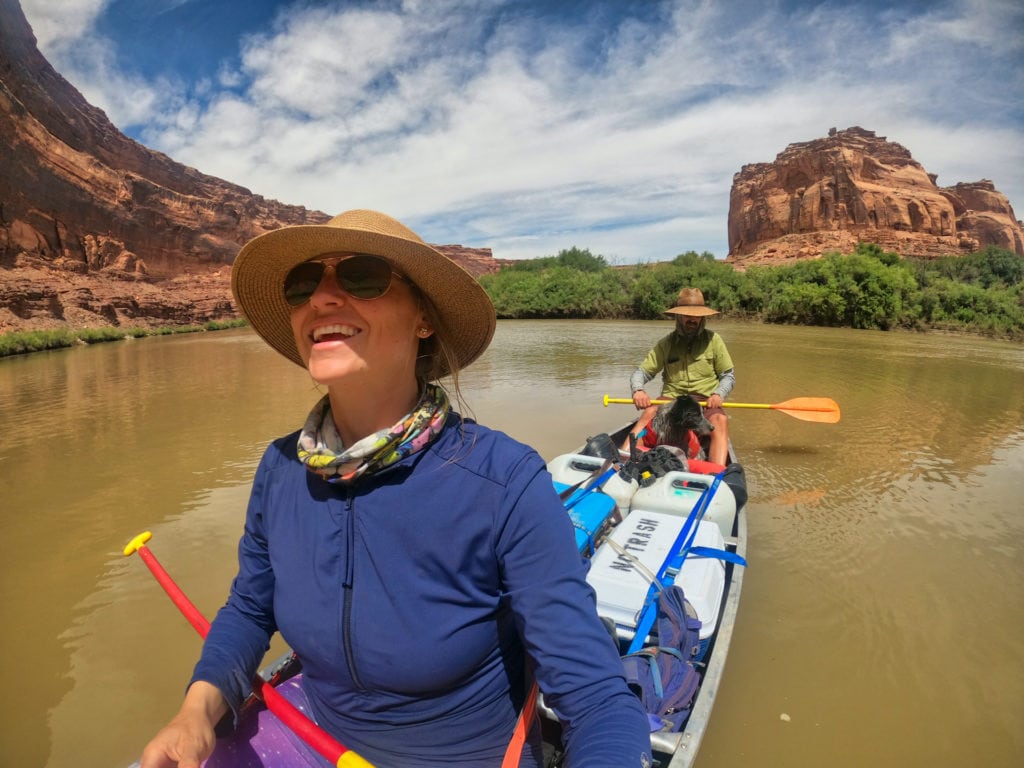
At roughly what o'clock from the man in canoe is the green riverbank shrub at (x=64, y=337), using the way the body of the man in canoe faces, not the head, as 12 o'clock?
The green riverbank shrub is roughly at 4 o'clock from the man in canoe.

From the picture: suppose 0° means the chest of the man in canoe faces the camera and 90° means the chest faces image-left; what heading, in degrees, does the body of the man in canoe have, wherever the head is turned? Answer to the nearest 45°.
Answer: approximately 0°

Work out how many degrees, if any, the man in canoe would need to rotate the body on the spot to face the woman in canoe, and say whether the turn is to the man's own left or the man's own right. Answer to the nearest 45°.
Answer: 0° — they already face them

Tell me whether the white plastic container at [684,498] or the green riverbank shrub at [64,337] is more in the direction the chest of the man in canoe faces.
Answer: the white plastic container

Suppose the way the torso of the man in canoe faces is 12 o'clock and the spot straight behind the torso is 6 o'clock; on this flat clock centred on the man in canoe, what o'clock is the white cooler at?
The white cooler is roughly at 12 o'clock from the man in canoe.

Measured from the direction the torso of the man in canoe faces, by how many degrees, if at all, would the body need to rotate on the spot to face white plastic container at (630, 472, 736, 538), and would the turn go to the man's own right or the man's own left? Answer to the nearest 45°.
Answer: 0° — they already face it
